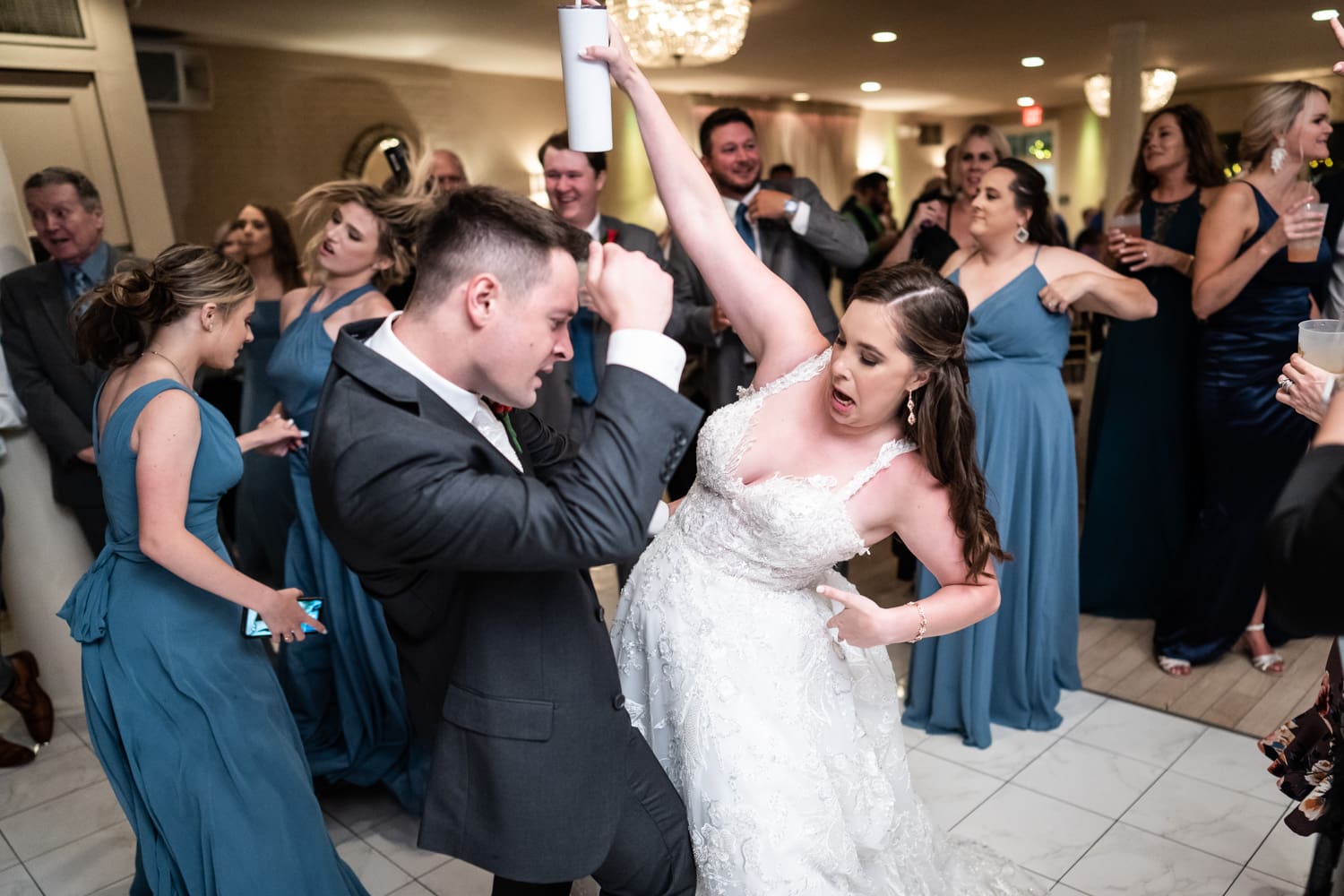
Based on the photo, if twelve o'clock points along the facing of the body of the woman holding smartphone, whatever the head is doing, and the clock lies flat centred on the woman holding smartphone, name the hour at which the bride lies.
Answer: The bride is roughly at 1 o'clock from the woman holding smartphone.

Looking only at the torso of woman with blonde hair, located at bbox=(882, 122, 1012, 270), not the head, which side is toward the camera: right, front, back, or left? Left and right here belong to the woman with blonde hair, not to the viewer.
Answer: front

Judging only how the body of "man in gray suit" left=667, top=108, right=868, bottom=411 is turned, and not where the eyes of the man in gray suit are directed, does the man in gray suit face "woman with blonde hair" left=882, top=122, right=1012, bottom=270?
no

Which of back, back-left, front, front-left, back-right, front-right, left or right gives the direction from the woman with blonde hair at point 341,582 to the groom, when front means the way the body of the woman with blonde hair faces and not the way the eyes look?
front-left

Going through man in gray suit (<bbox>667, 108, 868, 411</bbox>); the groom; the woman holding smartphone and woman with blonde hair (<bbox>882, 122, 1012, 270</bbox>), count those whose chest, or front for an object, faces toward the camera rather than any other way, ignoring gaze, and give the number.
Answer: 2

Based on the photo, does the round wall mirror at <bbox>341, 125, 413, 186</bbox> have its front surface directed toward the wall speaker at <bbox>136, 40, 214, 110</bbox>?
no

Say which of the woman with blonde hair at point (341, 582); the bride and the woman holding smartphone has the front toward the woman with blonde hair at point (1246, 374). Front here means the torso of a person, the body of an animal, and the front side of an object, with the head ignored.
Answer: the woman holding smartphone

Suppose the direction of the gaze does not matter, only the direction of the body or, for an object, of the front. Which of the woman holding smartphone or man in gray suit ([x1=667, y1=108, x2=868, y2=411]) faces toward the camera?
the man in gray suit

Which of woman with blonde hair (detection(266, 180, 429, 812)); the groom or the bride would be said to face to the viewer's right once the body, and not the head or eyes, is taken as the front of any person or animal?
the groom

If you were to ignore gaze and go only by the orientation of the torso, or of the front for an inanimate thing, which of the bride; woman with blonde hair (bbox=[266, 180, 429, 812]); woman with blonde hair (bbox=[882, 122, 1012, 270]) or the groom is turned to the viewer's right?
the groom

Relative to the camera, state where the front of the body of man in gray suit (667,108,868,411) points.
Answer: toward the camera

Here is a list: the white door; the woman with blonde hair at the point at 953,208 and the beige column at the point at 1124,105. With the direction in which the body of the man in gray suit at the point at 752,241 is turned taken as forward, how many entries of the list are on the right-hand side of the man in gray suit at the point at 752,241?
1

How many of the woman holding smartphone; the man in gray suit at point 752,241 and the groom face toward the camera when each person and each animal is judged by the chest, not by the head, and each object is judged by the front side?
1

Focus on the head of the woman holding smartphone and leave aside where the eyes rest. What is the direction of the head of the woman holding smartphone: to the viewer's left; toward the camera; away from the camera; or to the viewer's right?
to the viewer's right

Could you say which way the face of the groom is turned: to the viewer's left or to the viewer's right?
to the viewer's right

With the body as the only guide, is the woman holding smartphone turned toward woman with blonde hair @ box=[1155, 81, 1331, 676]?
yes

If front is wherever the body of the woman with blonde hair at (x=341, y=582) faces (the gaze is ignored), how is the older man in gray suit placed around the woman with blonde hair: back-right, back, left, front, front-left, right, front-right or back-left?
right

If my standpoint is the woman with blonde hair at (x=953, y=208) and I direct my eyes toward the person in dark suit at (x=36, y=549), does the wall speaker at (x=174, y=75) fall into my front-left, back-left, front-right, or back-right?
front-right

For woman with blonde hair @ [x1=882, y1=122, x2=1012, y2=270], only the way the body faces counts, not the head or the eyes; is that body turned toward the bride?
yes

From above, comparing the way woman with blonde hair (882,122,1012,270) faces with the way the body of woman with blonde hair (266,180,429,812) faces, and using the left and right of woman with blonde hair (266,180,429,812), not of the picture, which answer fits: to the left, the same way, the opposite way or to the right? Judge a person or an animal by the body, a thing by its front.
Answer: the same way
